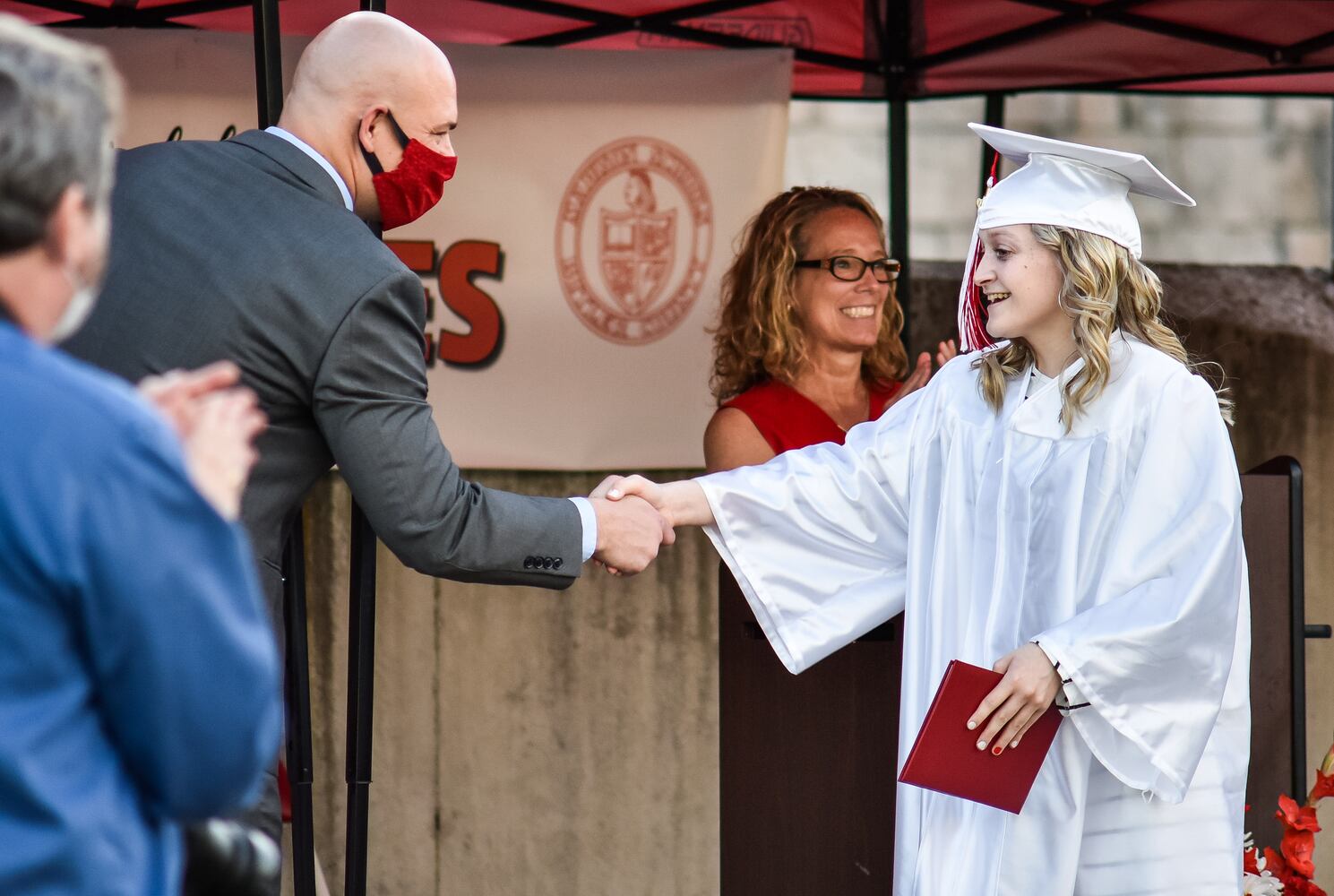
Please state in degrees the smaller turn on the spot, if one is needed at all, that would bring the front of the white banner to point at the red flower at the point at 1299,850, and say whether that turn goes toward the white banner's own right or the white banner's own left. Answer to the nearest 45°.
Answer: approximately 45° to the white banner's own left

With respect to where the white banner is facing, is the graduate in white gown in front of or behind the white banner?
in front

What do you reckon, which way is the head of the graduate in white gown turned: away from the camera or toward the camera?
toward the camera

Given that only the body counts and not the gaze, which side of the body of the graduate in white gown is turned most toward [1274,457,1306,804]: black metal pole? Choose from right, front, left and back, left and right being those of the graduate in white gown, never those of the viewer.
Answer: back

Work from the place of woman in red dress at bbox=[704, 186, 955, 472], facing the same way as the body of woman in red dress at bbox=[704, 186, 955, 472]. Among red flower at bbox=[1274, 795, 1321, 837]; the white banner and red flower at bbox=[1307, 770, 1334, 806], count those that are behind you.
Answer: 1

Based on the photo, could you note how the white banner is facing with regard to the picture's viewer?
facing the viewer

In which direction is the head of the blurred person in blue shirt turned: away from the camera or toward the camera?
away from the camera

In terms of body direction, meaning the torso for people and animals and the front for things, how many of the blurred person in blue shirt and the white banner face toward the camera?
1

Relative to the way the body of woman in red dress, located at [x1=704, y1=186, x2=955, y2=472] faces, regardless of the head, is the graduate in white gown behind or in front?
in front

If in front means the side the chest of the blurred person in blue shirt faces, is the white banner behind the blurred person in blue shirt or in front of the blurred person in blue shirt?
in front

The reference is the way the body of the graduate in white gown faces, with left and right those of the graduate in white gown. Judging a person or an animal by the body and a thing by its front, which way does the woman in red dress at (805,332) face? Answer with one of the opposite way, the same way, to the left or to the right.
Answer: to the left

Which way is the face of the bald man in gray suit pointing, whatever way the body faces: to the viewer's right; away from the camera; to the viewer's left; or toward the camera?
to the viewer's right

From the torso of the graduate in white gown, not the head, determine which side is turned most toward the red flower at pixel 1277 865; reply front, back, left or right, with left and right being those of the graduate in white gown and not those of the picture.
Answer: back

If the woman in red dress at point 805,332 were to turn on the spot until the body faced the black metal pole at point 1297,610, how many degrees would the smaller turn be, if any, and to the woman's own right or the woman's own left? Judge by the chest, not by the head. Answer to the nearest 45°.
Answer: approximately 45° to the woman's own left

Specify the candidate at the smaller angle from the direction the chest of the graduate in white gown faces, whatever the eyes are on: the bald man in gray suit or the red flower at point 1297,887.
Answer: the bald man in gray suit
